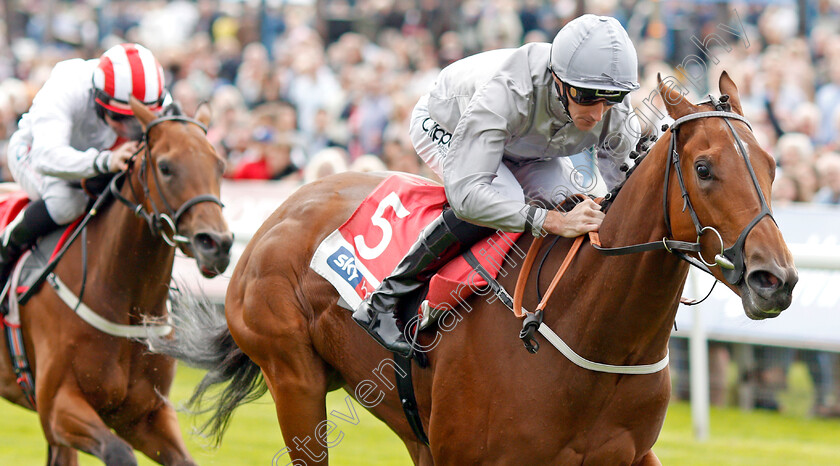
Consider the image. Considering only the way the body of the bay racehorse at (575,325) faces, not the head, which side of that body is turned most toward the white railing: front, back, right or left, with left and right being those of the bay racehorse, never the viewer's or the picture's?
left

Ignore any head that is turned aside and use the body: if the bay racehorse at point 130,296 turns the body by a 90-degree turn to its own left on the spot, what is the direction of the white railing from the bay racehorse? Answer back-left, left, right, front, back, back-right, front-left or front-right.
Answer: front-right

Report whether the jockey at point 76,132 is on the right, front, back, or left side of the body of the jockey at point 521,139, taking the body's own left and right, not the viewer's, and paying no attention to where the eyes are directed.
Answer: back

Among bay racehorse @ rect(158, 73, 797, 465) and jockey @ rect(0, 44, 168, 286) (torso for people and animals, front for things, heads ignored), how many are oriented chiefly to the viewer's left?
0

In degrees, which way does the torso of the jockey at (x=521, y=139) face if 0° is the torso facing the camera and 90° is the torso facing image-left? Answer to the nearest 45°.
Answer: approximately 315°

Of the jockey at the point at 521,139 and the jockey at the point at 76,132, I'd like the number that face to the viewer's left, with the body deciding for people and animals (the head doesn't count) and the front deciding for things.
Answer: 0

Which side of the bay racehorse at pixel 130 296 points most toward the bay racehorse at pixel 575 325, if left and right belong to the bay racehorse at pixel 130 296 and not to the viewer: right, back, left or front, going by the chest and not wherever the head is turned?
front

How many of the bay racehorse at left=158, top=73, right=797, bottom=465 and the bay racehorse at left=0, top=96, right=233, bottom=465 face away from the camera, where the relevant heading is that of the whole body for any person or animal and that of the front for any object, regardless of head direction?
0

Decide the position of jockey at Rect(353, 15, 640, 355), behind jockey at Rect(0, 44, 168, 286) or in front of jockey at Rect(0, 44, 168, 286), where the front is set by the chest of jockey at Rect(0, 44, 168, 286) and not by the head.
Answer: in front

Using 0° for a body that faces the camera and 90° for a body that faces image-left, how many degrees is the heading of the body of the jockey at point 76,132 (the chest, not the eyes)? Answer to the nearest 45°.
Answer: approximately 315°
